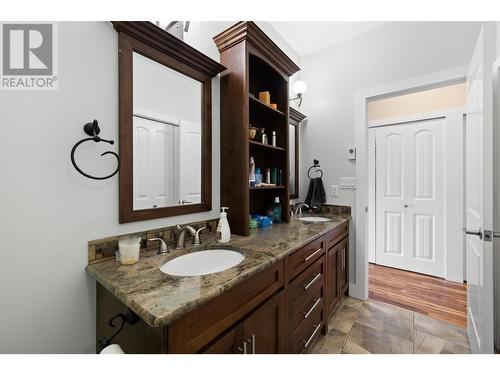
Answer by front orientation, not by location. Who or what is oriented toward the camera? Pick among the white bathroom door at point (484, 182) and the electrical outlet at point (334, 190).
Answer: the electrical outlet

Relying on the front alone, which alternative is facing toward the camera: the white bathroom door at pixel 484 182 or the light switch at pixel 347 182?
the light switch

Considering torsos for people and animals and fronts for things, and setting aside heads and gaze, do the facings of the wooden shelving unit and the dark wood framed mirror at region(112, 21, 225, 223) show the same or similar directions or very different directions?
same or similar directions

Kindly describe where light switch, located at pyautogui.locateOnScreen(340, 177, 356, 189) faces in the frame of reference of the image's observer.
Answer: facing the viewer

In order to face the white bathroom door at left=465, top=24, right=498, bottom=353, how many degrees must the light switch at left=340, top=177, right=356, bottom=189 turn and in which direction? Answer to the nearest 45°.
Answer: approximately 45° to its left

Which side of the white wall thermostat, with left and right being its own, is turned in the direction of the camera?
front

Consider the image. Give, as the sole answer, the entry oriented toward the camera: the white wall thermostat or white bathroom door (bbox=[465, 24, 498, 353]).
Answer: the white wall thermostat

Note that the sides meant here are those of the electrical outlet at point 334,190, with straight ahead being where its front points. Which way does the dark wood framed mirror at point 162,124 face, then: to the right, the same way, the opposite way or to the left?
to the left

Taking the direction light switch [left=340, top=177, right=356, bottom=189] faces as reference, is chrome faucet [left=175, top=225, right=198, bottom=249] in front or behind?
in front

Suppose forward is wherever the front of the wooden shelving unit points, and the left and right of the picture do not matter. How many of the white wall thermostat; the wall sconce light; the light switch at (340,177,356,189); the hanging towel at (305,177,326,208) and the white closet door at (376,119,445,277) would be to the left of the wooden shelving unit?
5

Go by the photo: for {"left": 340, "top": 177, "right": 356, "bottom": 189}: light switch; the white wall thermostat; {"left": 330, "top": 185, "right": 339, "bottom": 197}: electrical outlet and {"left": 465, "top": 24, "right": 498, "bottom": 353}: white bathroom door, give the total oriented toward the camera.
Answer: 3

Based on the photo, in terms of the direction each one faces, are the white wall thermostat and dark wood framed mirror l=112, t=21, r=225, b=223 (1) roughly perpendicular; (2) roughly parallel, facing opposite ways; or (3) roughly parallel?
roughly perpendicular
